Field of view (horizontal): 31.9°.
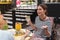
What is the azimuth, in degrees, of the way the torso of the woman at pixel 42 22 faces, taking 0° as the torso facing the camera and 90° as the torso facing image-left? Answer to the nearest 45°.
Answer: approximately 45°
